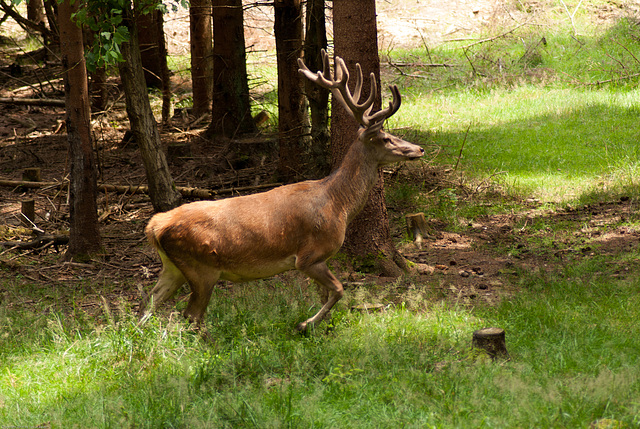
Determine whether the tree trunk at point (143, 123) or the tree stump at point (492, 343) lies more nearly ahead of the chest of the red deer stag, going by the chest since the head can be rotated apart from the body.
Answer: the tree stump

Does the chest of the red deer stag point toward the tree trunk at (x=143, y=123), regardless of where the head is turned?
no

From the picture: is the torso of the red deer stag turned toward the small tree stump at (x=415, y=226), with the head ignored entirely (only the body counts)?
no

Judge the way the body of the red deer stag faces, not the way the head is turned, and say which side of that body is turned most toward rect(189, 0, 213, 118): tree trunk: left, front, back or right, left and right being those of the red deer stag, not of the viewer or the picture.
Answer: left

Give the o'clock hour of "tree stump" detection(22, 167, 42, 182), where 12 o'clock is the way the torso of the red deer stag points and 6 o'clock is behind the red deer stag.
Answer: The tree stump is roughly at 8 o'clock from the red deer stag.

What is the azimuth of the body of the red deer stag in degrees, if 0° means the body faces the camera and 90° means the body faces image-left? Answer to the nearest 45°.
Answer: approximately 270°

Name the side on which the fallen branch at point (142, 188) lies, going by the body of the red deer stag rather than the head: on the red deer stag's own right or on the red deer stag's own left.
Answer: on the red deer stag's own left

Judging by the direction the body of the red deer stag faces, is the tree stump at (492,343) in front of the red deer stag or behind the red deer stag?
in front

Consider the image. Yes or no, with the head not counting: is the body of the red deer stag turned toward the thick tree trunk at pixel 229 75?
no

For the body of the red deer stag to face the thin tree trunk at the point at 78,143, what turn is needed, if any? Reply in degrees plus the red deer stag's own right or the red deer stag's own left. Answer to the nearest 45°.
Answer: approximately 135° to the red deer stag's own left

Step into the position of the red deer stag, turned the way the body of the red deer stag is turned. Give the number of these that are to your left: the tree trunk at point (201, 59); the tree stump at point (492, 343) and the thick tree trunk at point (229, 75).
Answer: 2

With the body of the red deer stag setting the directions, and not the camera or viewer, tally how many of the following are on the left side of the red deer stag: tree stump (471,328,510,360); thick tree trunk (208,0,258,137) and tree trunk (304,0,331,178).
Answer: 2

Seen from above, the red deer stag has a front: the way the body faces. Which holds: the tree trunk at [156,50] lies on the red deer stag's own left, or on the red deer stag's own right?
on the red deer stag's own left

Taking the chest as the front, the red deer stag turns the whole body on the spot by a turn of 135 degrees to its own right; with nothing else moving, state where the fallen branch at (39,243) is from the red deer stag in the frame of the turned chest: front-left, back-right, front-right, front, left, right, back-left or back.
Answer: right

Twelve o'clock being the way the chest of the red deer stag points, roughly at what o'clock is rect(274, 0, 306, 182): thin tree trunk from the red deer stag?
The thin tree trunk is roughly at 9 o'clock from the red deer stag.
